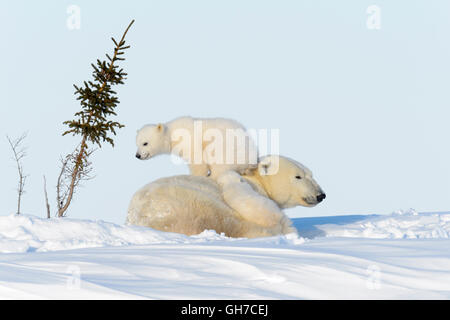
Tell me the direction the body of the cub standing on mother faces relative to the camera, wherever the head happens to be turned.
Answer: to the viewer's left

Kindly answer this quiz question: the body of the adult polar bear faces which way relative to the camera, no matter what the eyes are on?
to the viewer's right
